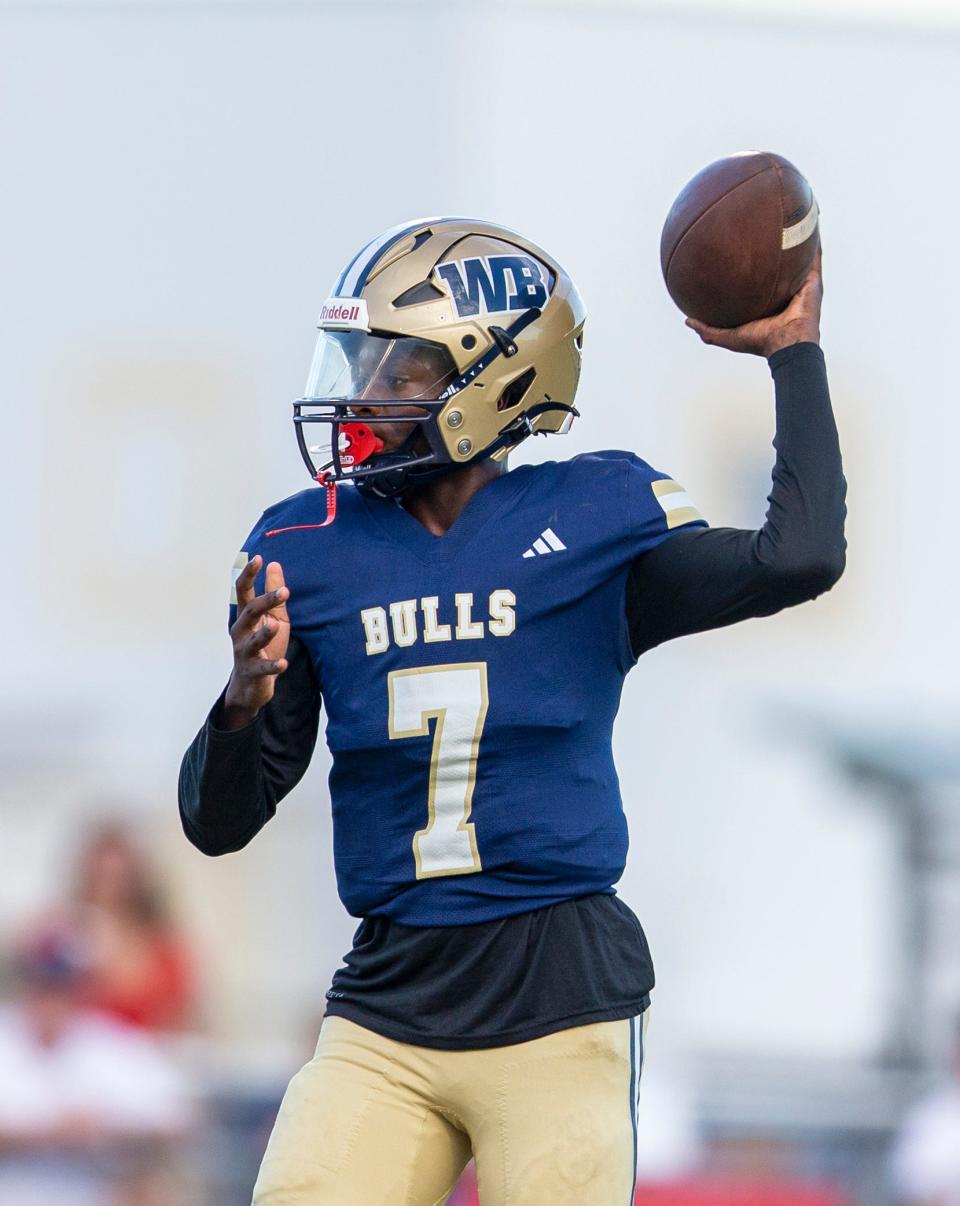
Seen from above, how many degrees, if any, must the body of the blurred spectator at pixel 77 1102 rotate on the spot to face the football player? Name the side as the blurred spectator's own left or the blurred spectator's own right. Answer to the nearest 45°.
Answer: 0° — they already face them

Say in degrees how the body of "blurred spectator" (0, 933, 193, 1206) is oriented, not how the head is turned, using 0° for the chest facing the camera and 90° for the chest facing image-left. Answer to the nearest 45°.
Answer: approximately 0°

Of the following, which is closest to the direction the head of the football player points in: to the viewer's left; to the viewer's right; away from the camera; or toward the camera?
to the viewer's left

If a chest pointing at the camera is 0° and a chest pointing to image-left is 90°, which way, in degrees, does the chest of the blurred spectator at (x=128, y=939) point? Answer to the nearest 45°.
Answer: approximately 45°

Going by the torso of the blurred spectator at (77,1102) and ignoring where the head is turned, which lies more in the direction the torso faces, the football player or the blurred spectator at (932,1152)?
the football player
